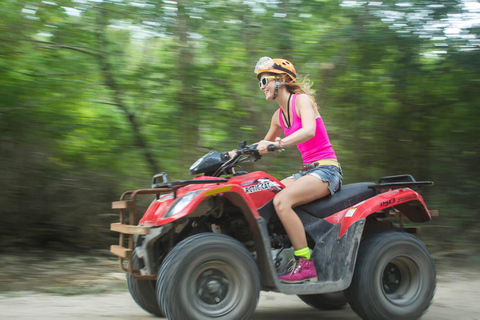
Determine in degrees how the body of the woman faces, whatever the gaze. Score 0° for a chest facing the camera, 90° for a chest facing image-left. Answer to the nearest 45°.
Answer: approximately 90°

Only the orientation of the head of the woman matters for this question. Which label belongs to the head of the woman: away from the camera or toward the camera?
toward the camera
